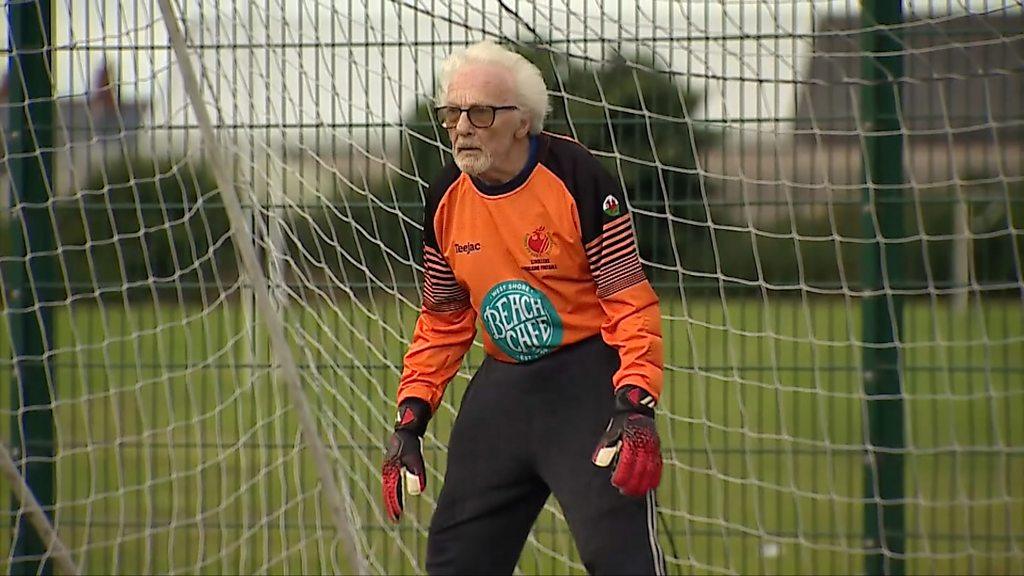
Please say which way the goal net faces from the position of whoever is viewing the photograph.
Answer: facing the viewer

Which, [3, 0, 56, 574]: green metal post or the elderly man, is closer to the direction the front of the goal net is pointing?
the elderly man

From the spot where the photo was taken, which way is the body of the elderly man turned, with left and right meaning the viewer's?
facing the viewer and to the left of the viewer

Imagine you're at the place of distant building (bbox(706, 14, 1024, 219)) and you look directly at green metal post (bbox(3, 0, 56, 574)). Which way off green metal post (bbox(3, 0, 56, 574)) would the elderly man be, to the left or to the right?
left

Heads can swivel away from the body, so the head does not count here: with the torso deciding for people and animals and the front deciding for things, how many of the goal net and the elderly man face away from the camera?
0

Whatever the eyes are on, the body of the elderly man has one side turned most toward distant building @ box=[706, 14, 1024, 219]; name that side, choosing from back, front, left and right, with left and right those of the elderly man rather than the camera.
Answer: back

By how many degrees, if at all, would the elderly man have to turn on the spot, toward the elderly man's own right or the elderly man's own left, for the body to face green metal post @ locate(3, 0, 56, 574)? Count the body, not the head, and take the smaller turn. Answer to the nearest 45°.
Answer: approximately 90° to the elderly man's own right

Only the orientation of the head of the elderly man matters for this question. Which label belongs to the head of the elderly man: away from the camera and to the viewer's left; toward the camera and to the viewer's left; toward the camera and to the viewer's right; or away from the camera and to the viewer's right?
toward the camera and to the viewer's left

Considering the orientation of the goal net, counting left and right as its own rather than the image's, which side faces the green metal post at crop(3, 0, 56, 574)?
right

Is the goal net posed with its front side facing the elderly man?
yes
